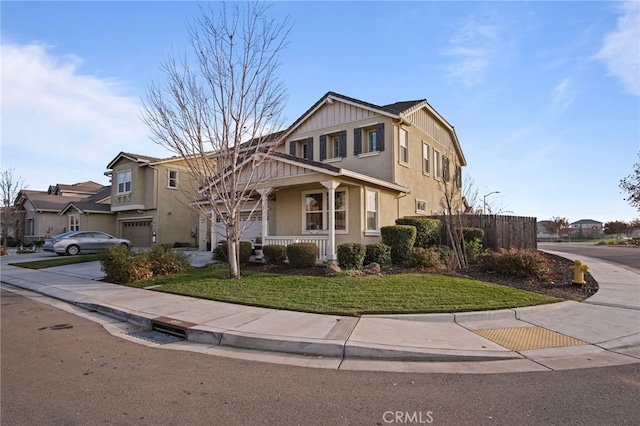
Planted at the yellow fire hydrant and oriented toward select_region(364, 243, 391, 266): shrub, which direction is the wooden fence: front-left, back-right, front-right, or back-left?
front-right

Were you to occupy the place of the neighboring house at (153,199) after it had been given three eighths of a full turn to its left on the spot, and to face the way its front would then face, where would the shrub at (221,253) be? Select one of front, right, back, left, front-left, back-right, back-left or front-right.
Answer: right

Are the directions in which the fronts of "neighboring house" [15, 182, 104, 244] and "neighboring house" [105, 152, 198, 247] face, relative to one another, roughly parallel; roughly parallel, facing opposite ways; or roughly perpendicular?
roughly parallel

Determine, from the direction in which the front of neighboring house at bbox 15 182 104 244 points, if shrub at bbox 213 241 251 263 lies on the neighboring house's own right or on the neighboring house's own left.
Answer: on the neighboring house's own left

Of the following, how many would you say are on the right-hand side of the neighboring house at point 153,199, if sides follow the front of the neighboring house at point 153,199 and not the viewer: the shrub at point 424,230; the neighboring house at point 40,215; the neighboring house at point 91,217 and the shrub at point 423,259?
2

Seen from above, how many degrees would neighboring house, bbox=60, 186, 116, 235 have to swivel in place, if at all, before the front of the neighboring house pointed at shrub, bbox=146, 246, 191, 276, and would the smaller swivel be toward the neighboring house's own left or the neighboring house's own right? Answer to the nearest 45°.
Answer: approximately 45° to the neighboring house's own left

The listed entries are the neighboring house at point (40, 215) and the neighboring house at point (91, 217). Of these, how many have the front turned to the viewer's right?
0

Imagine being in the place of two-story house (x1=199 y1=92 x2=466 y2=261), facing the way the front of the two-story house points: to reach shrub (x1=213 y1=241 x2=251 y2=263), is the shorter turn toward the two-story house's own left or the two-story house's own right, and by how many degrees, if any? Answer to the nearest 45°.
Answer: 0° — it already faces it

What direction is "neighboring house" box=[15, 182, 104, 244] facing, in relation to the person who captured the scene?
facing the viewer and to the left of the viewer

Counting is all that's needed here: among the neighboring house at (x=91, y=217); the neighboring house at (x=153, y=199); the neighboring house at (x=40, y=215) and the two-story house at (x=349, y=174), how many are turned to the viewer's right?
0

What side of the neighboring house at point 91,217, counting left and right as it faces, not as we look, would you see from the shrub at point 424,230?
left

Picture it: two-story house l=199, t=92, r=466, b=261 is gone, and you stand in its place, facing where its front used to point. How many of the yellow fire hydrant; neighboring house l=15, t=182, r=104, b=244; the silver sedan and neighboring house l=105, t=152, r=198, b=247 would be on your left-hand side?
1

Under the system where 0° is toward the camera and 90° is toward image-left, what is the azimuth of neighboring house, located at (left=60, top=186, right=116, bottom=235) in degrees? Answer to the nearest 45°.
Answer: approximately 45°
